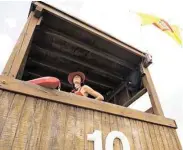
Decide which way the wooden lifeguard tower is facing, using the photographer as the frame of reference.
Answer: facing the viewer and to the right of the viewer
